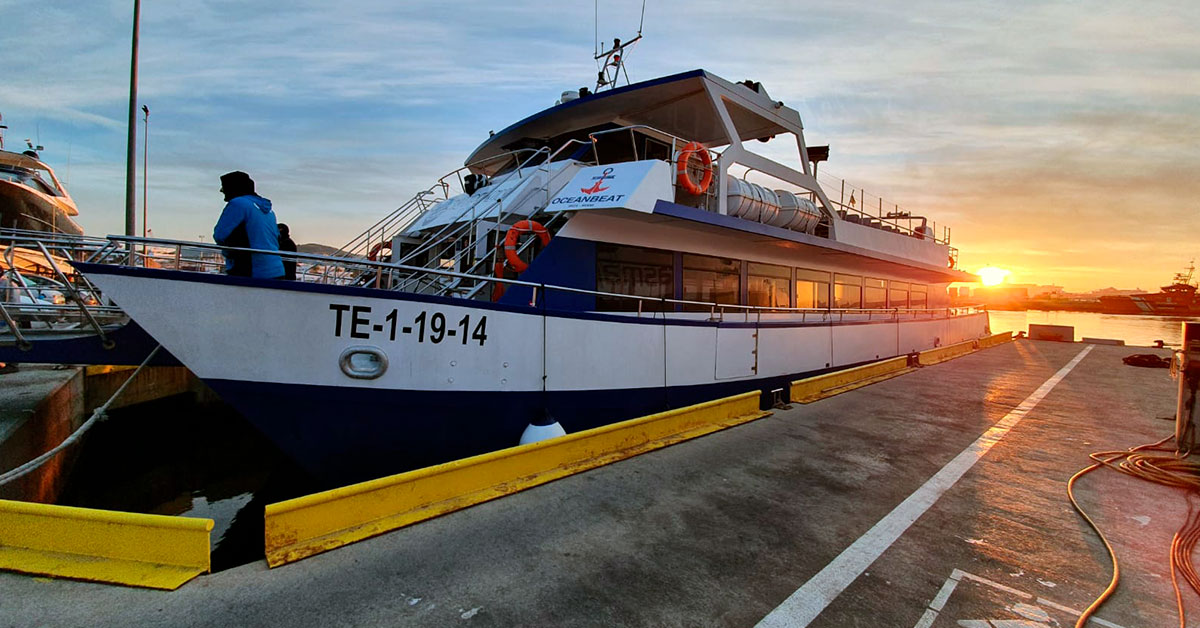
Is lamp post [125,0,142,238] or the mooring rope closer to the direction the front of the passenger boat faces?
the mooring rope

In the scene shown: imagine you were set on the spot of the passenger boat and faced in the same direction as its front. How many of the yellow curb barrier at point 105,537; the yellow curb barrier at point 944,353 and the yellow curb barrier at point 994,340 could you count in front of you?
1

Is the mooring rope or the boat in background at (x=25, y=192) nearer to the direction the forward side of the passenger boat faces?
the mooring rope

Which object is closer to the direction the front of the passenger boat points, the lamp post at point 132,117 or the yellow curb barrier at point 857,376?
the lamp post

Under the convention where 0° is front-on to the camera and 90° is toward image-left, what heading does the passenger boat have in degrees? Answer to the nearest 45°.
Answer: approximately 45°

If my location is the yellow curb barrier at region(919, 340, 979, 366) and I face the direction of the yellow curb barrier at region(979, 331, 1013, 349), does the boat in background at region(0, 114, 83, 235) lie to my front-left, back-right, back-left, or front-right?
back-left

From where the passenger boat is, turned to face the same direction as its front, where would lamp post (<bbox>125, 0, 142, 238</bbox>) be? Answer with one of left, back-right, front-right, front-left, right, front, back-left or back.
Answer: right

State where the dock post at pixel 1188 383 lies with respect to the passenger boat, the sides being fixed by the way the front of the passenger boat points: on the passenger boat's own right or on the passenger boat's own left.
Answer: on the passenger boat's own left

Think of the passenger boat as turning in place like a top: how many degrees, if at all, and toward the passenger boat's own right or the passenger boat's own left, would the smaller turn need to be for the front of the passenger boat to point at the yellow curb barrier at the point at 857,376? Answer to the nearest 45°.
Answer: approximately 135° to the passenger boat's own left

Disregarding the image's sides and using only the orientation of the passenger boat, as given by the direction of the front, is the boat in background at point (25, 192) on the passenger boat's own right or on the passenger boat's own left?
on the passenger boat's own right

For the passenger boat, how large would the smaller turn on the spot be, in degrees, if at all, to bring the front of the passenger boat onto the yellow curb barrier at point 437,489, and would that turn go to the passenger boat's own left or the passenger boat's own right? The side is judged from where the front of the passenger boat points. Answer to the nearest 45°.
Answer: approximately 45° to the passenger boat's own left

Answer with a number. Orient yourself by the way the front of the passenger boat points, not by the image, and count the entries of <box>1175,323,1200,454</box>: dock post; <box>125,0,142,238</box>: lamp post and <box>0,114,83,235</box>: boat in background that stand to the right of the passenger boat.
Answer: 2

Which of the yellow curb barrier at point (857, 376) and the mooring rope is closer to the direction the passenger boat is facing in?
the mooring rope

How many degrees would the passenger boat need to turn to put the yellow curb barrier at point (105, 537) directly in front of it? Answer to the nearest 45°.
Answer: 0° — it already faces it
